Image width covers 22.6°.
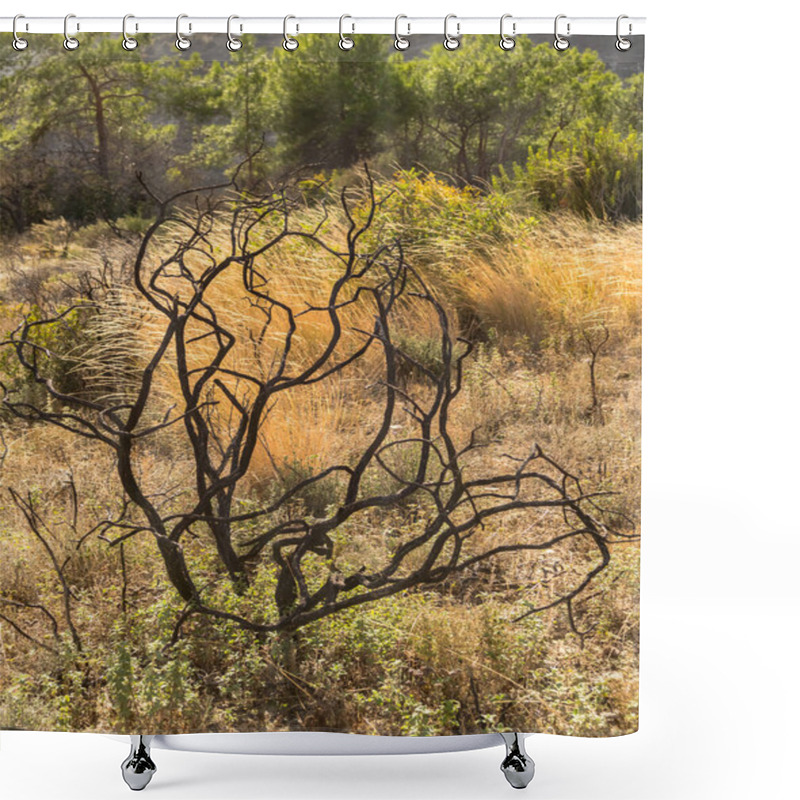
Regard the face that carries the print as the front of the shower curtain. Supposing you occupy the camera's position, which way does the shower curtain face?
facing the viewer
